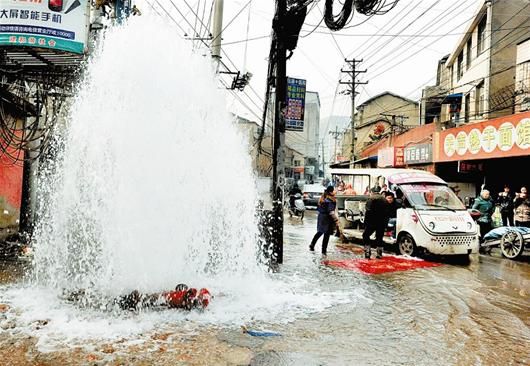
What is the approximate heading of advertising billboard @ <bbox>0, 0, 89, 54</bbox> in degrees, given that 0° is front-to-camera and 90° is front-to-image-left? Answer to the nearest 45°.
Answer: approximately 0°

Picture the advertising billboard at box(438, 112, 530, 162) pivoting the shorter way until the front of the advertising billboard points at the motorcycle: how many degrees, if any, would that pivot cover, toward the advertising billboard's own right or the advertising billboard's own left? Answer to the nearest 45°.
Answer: approximately 90° to the advertising billboard's own right

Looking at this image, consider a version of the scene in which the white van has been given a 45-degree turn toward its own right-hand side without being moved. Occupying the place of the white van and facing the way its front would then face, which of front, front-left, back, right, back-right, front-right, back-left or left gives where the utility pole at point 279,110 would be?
front-right

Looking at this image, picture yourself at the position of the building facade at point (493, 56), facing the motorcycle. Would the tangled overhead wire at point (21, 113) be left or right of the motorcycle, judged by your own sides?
left

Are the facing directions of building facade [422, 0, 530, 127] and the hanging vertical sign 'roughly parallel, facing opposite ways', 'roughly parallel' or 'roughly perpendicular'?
roughly perpendicular

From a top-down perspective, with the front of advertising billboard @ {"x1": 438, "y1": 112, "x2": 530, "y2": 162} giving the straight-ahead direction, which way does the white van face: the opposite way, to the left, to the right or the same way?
to the left

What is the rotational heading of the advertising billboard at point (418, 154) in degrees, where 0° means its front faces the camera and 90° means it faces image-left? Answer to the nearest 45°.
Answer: approximately 45°
